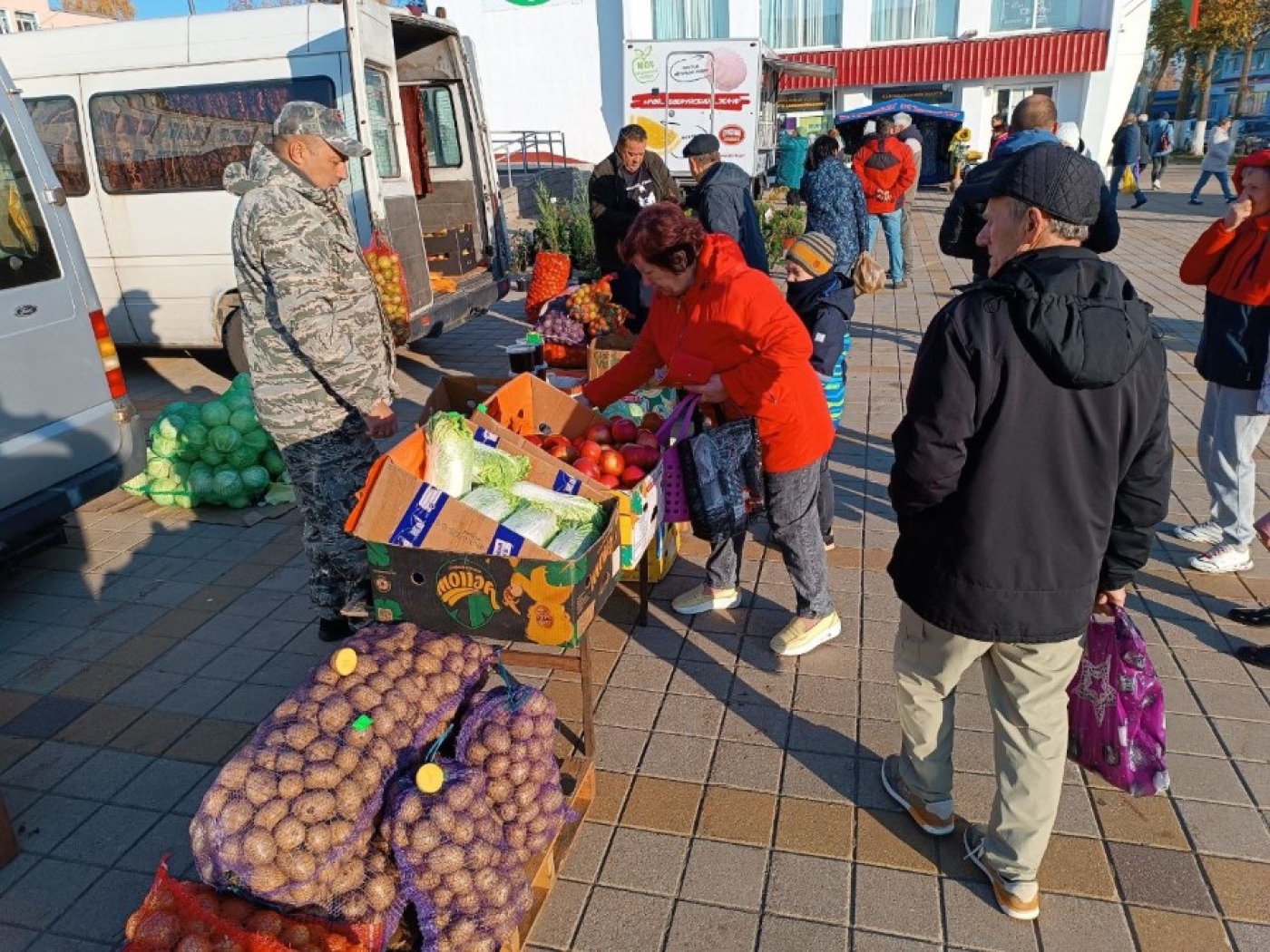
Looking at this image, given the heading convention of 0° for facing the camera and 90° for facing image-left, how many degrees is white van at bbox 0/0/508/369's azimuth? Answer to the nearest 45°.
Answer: approximately 135°

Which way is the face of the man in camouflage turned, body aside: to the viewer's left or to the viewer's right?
to the viewer's right

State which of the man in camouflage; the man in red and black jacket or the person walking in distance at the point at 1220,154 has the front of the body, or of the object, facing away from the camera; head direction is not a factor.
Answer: the man in red and black jacket

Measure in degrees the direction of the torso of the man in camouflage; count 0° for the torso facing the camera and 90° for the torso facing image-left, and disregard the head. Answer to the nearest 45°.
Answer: approximately 270°

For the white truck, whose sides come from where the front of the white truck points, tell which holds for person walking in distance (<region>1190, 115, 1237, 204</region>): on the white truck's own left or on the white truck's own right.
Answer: on the white truck's own right

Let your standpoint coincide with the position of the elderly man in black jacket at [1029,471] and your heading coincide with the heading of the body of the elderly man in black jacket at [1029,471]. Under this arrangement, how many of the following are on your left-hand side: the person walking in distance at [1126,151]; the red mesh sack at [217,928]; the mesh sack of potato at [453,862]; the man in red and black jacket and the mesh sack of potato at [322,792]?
3

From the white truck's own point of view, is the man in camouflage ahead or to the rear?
to the rear

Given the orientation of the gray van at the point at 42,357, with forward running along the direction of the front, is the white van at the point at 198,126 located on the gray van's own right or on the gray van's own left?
on the gray van's own right

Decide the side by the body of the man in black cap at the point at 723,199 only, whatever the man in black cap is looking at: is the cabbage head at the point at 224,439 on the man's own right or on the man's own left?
on the man's own left

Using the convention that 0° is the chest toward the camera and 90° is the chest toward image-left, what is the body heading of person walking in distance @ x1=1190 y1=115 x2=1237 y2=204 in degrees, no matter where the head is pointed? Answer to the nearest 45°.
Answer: approximately 270°

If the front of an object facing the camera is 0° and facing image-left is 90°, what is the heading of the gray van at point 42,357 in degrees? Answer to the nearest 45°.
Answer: approximately 135°
